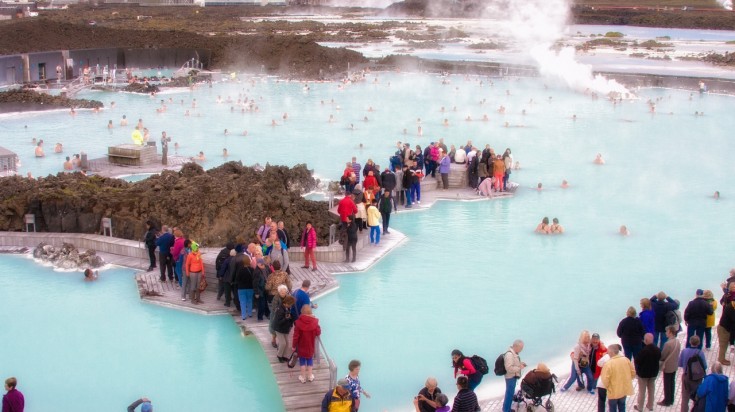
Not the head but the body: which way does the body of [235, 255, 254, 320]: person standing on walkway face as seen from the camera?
away from the camera

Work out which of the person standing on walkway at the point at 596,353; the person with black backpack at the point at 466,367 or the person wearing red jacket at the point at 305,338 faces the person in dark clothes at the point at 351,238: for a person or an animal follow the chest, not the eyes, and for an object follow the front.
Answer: the person wearing red jacket

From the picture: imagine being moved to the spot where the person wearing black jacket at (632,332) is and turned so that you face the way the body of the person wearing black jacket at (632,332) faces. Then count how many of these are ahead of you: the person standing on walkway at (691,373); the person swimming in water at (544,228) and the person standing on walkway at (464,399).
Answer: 1

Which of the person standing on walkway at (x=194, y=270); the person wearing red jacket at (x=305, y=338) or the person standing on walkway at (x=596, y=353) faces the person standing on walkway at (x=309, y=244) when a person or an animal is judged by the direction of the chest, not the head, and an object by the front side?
the person wearing red jacket

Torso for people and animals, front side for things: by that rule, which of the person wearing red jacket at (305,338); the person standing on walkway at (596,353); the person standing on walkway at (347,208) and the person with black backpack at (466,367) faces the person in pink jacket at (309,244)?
the person wearing red jacket

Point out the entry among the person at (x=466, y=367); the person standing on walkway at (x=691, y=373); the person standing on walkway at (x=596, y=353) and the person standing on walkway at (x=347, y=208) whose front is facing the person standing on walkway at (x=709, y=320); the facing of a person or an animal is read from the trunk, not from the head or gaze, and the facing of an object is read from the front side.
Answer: the person standing on walkway at (x=691, y=373)

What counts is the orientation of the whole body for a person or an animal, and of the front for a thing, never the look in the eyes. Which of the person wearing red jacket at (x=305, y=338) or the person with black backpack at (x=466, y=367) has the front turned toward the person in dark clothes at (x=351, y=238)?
the person wearing red jacket
